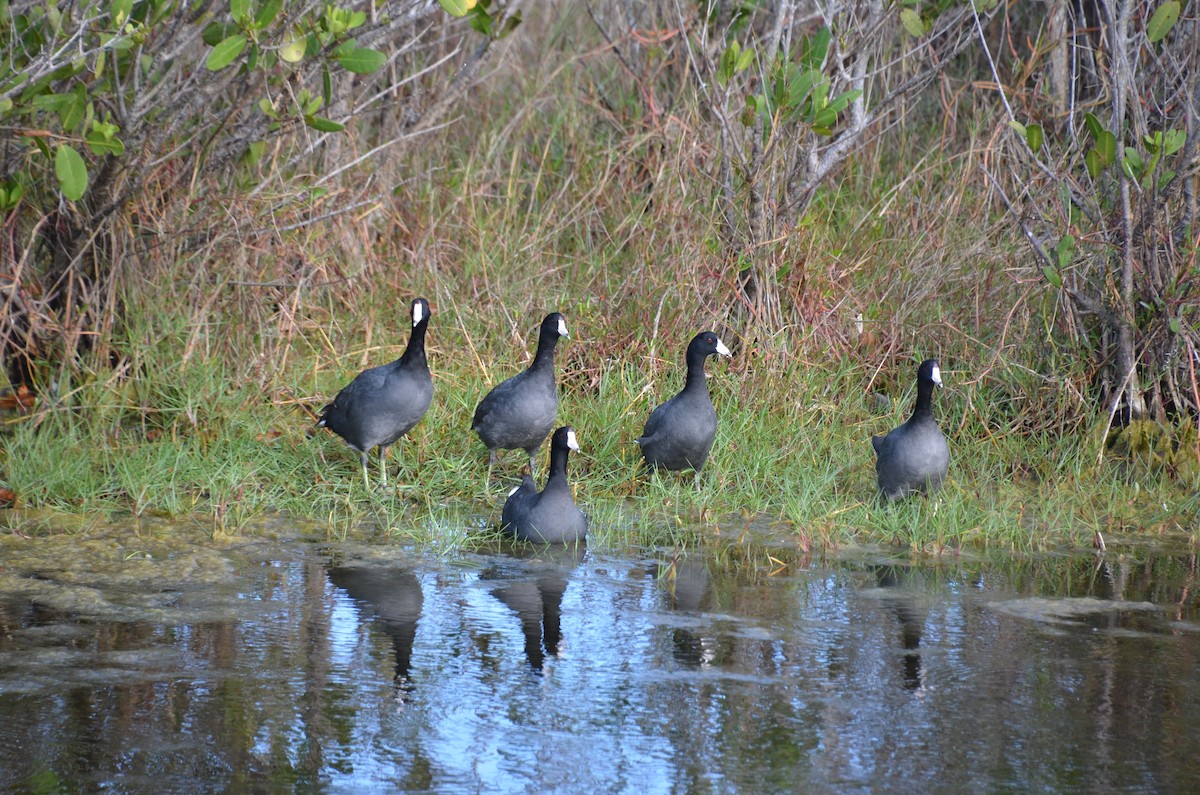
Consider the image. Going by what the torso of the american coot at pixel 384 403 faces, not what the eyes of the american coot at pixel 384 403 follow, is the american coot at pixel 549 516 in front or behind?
in front

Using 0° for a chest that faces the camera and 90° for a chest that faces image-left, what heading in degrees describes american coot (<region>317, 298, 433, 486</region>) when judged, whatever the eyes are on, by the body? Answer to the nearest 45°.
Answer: approximately 315°

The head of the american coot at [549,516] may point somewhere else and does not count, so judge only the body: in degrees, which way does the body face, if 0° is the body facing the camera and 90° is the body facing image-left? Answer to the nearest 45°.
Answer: approximately 315°

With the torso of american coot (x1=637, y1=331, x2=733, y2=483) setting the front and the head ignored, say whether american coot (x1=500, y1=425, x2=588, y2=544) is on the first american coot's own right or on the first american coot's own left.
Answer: on the first american coot's own right

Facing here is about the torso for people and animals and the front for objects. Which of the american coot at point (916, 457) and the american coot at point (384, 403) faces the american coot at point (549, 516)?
the american coot at point (384, 403)

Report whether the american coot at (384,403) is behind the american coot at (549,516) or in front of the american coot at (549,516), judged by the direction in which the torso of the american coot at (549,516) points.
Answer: behind

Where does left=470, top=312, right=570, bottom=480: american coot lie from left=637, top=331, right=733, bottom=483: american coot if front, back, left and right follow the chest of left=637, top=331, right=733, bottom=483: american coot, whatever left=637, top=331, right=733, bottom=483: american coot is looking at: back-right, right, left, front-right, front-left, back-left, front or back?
back-right

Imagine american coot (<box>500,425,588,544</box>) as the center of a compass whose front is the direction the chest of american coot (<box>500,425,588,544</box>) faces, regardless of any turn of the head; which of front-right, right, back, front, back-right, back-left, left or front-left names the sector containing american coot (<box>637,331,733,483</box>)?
left

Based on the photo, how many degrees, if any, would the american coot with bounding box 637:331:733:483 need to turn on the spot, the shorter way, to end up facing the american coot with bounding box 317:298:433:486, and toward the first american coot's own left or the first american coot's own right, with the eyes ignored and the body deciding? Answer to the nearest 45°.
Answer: approximately 135° to the first american coot's own right

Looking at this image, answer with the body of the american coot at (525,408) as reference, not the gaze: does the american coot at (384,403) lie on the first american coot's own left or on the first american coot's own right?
on the first american coot's own right

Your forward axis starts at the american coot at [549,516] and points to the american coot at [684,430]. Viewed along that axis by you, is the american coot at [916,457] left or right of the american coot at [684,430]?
right

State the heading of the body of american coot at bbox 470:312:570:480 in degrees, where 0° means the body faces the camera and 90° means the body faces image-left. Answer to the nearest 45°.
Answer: approximately 315°
